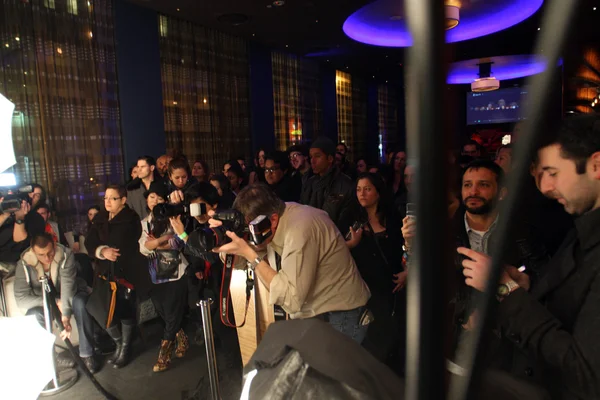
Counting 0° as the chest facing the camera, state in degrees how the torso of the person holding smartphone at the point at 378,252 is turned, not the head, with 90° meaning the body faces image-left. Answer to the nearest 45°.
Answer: approximately 45°

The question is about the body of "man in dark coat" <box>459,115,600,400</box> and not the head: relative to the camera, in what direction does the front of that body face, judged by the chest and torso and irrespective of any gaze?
to the viewer's left

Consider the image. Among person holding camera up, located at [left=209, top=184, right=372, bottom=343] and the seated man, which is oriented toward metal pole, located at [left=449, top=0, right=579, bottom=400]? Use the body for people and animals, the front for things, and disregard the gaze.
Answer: the seated man

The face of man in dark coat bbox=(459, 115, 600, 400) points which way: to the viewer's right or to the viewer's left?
to the viewer's left

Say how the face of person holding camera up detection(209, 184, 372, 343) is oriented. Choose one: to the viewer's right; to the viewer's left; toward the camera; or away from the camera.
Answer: to the viewer's left
